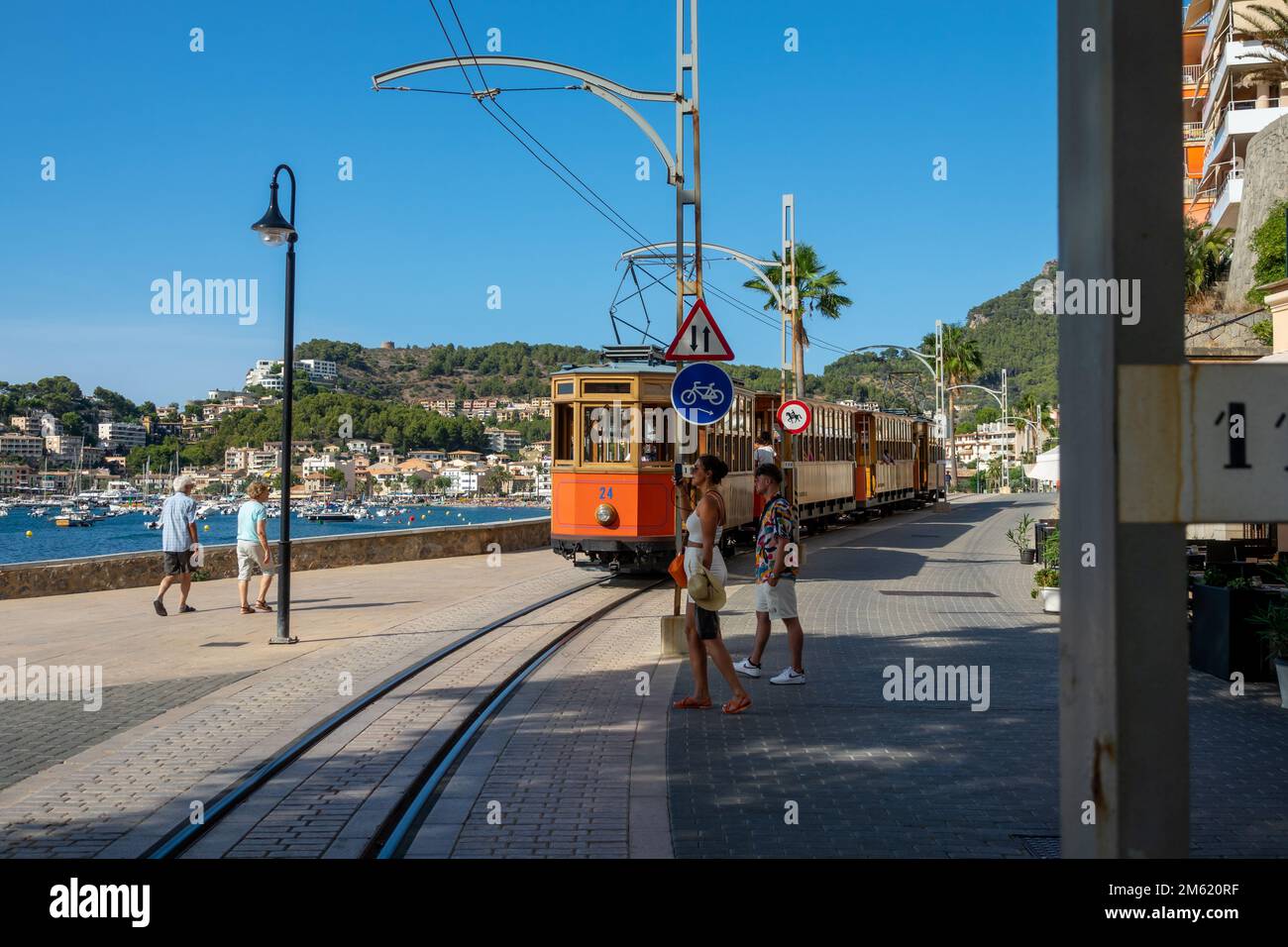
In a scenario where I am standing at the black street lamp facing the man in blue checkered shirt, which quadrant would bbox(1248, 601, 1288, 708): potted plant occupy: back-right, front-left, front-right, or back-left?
back-right

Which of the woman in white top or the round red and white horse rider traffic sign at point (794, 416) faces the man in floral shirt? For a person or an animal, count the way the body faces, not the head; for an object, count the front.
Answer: the round red and white horse rider traffic sign

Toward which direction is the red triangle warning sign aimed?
toward the camera

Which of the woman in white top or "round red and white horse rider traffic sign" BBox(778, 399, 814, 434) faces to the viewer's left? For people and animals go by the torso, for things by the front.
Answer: the woman in white top

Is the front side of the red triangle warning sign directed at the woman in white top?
yes

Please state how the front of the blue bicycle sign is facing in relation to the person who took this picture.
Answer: facing the viewer

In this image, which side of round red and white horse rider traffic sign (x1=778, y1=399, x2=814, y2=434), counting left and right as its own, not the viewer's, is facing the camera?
front

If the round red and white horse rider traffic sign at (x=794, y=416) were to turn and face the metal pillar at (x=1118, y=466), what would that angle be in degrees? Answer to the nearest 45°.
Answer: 0° — it already faces it

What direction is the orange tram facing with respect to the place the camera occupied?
facing the viewer and to the left of the viewer

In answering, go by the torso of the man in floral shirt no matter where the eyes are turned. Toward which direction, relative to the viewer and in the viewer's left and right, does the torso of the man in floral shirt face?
facing to the left of the viewer

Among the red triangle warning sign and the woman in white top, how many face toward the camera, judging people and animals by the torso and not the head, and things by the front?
1

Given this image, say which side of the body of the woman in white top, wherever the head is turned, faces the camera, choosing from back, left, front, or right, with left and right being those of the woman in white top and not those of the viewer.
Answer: left

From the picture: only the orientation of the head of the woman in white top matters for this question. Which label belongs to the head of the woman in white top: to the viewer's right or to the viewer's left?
to the viewer's left

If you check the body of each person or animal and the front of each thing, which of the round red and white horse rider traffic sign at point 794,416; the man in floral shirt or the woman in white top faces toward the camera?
the round red and white horse rider traffic sign
